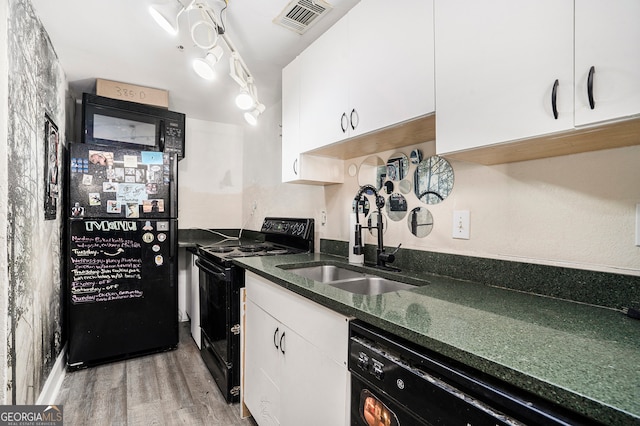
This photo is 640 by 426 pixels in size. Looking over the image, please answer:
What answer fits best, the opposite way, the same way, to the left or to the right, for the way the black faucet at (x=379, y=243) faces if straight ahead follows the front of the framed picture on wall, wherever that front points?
the opposite way

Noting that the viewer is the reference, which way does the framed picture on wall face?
facing to the right of the viewer

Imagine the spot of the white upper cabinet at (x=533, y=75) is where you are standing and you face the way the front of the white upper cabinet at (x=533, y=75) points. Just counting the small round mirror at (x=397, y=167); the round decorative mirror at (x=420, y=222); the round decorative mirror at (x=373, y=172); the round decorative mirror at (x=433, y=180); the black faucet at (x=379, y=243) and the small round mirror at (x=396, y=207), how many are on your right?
6

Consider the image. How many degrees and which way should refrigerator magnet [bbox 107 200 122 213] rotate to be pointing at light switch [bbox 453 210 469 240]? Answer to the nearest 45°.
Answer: approximately 45° to its left

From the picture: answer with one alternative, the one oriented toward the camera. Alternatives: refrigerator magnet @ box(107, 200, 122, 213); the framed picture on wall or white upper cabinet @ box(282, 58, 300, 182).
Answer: the refrigerator magnet

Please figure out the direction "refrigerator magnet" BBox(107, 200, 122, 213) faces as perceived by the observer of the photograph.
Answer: facing the viewer

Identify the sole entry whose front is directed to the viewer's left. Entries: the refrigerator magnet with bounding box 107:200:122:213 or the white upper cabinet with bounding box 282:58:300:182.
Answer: the white upper cabinet

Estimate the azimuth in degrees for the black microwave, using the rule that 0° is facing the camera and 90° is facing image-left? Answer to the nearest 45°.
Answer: approximately 315°

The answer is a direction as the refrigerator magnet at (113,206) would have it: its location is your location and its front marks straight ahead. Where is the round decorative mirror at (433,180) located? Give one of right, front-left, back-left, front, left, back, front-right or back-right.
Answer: front-left

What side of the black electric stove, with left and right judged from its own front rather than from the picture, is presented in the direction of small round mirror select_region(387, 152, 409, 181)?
left

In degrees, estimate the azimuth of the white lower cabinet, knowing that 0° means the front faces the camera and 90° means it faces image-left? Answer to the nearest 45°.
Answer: approximately 45°

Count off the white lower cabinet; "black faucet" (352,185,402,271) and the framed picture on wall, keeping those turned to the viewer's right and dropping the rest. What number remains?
1

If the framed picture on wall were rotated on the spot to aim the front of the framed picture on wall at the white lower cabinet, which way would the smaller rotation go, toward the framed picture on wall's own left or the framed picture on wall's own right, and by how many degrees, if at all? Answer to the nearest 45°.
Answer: approximately 45° to the framed picture on wall's own right

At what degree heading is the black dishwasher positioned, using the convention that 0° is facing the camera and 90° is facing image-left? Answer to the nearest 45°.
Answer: approximately 45°

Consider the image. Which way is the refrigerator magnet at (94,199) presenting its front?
toward the camera

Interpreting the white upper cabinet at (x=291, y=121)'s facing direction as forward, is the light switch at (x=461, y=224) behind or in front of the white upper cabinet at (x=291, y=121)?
behind
